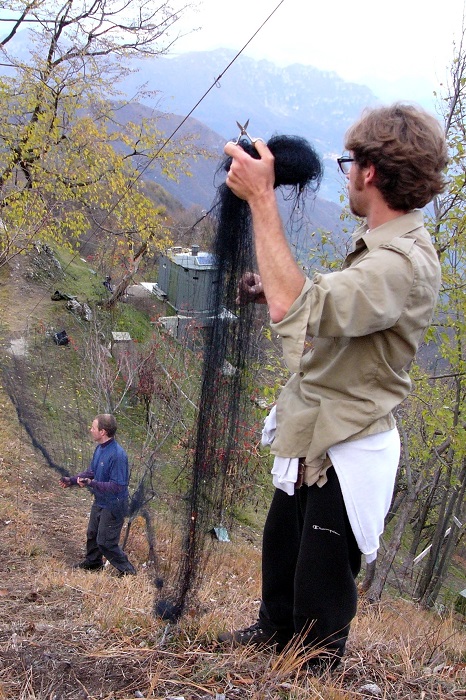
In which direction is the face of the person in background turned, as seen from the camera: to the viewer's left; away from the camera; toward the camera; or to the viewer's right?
to the viewer's left

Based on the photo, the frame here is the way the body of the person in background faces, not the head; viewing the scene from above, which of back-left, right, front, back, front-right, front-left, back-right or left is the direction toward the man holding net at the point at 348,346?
left

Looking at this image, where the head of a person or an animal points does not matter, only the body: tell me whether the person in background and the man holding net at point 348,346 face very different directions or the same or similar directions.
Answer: same or similar directions

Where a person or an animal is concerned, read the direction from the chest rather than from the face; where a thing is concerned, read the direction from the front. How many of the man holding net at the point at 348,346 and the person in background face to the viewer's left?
2

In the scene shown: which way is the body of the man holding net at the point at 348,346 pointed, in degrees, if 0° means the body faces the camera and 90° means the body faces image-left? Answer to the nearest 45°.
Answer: approximately 90°

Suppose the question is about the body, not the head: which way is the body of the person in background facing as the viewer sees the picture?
to the viewer's left
